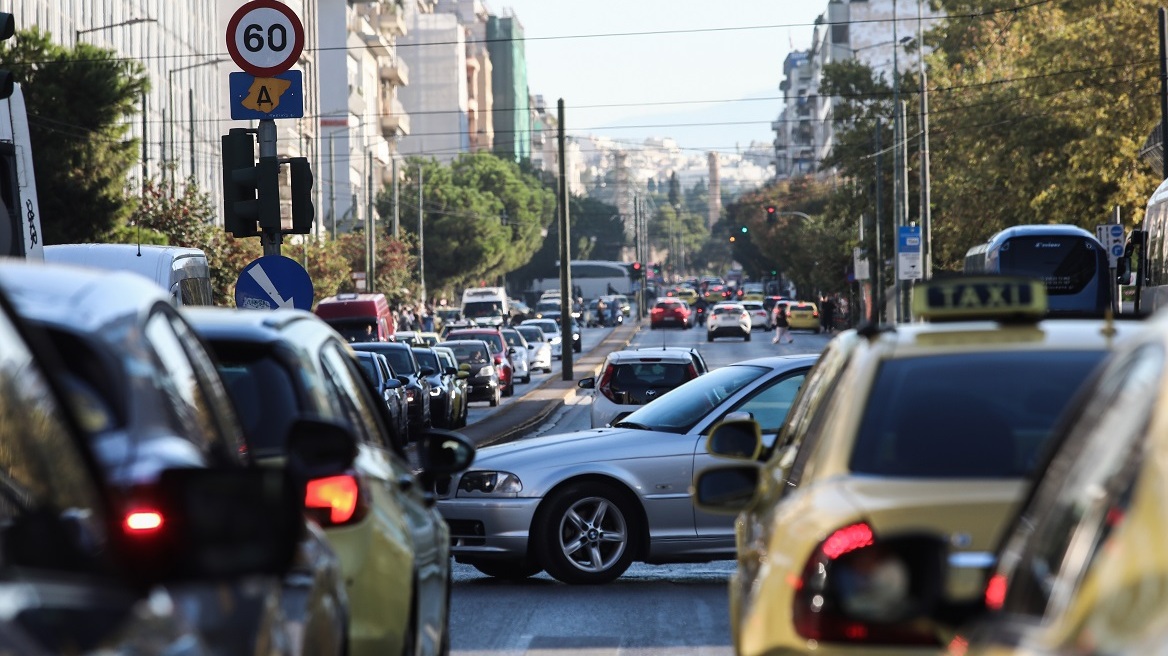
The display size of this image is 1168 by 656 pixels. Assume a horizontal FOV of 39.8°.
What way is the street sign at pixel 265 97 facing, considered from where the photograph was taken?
facing the viewer

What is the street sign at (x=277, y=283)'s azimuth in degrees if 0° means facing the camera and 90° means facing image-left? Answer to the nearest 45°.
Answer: approximately 0°

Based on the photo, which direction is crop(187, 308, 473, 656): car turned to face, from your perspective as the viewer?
facing away from the viewer

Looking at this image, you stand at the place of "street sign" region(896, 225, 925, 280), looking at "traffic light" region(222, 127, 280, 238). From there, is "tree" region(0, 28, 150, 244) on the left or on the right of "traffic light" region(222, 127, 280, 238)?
right

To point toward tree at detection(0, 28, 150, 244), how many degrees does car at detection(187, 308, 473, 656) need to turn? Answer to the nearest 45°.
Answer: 0° — it already faces it

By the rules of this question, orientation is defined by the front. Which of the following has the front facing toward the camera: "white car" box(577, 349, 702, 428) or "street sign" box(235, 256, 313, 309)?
the street sign

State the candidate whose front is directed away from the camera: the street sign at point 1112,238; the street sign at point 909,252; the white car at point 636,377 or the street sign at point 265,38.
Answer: the white car

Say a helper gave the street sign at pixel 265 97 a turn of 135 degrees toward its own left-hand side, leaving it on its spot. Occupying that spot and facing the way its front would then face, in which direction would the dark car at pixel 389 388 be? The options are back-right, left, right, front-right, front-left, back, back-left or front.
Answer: front-left

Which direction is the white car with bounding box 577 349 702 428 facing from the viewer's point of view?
away from the camera

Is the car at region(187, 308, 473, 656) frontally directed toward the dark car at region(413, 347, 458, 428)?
yes

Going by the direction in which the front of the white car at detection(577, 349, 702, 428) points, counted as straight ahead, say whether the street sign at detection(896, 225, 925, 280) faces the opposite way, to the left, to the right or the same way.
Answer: the opposite way

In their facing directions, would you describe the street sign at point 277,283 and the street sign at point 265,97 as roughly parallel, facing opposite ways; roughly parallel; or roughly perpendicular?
roughly parallel

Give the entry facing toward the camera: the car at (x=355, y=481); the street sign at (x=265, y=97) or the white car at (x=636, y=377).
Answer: the street sign

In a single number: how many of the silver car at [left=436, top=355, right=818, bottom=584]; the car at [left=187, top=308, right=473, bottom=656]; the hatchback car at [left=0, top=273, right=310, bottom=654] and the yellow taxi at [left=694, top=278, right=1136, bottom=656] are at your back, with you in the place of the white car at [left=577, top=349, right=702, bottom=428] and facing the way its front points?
4
